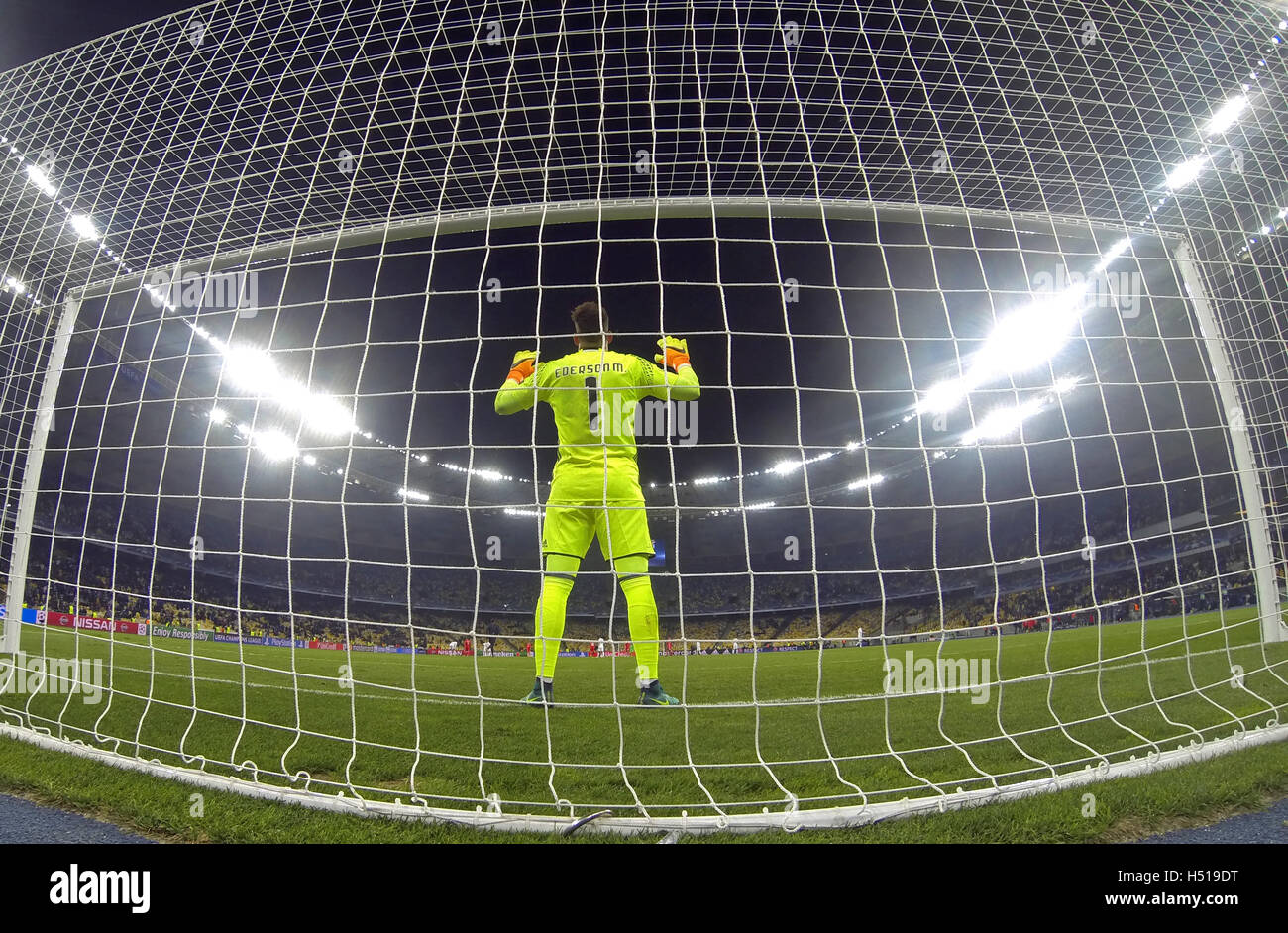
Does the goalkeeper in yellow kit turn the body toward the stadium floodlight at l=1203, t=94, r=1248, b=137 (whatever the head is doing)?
no

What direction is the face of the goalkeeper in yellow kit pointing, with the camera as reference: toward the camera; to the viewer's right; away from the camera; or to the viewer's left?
away from the camera

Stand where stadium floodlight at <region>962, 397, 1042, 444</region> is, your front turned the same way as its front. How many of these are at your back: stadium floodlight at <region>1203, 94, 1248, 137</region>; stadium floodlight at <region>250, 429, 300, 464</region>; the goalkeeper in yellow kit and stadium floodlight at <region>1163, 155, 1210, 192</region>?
0

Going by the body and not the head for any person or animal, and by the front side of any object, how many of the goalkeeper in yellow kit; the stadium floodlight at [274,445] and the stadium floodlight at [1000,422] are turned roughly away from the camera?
1

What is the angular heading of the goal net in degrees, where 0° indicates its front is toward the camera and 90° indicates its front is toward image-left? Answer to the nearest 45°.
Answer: approximately 180°

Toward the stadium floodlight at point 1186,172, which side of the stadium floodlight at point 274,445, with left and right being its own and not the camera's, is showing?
front

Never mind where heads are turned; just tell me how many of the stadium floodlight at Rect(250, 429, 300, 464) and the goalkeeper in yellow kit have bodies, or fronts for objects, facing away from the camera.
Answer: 1

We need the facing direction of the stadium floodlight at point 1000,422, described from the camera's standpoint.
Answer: facing the viewer and to the left of the viewer

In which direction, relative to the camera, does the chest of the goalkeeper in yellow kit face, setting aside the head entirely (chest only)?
away from the camera

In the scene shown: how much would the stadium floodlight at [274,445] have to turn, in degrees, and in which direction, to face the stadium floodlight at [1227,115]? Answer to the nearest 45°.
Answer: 0° — it already faces it

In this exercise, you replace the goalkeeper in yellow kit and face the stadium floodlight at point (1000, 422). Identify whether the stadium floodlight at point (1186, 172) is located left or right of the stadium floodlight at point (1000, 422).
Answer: right

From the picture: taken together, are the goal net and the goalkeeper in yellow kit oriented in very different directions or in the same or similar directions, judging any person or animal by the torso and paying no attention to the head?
same or similar directions

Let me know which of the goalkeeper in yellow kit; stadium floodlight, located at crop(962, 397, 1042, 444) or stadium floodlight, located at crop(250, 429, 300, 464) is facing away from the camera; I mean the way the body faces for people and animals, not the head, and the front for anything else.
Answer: the goalkeeper in yellow kit

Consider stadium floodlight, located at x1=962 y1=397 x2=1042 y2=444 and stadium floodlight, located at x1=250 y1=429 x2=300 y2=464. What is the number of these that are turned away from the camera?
0

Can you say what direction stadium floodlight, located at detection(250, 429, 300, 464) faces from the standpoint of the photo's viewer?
facing the viewer and to the right of the viewer
